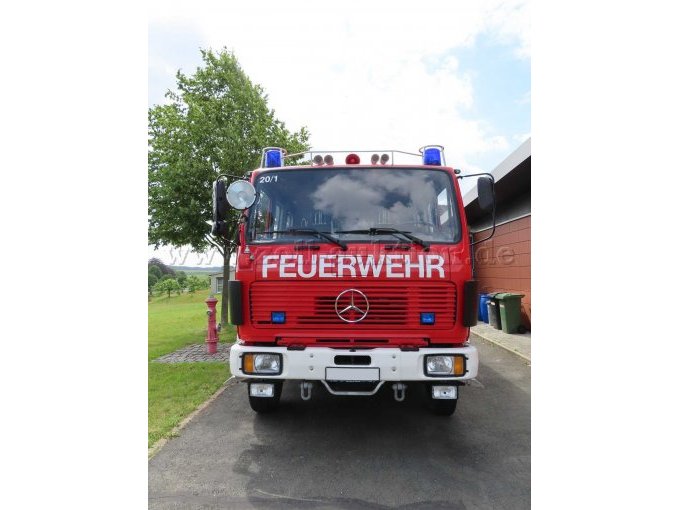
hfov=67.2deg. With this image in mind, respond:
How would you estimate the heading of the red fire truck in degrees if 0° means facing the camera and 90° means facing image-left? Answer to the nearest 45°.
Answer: approximately 0°

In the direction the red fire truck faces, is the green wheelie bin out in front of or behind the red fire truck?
behind

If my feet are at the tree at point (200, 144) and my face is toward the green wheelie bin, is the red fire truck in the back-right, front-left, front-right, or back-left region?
front-right

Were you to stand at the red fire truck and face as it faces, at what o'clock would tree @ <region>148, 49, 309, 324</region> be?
The tree is roughly at 5 o'clock from the red fire truck.
